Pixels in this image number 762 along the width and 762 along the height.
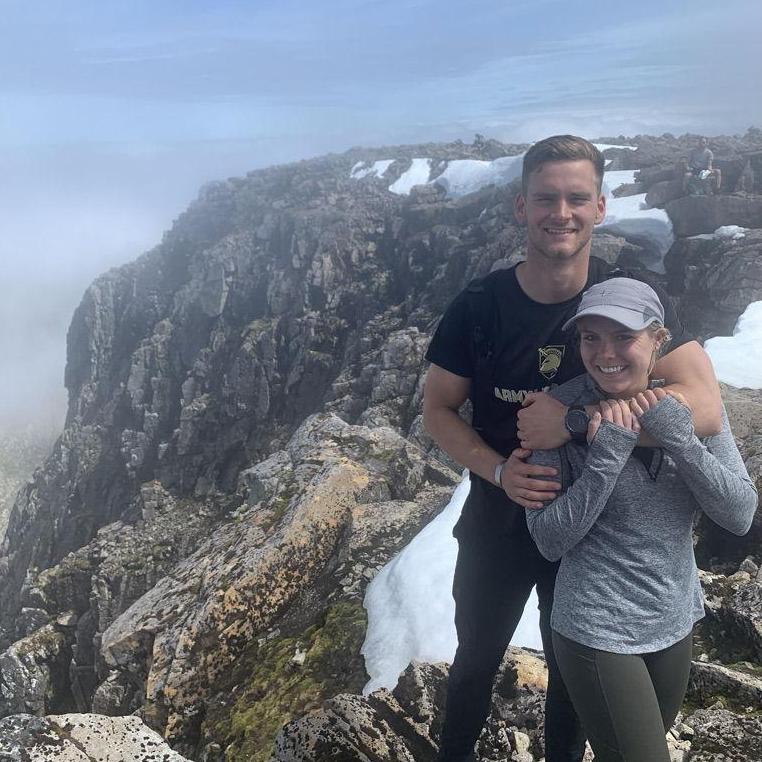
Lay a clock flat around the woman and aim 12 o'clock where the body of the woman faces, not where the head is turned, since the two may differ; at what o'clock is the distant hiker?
The distant hiker is roughly at 6 o'clock from the woman.

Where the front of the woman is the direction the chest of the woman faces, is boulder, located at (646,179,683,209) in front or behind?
behind

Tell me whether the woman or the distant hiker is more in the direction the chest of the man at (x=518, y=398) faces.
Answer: the woman

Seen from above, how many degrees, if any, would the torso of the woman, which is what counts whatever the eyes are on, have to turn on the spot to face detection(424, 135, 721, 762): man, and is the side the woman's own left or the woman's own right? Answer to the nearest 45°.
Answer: approximately 135° to the woman's own right

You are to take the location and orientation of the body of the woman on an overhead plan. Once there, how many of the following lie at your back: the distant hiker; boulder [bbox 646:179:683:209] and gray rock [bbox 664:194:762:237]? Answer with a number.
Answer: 3

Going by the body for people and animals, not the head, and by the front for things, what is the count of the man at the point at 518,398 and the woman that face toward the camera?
2
